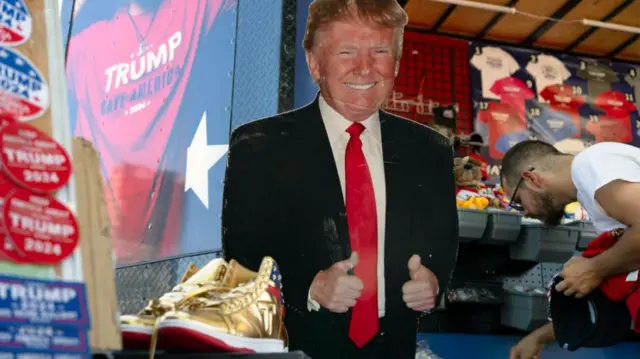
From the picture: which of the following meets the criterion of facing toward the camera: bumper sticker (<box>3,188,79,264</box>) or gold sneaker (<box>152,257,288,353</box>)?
the bumper sticker

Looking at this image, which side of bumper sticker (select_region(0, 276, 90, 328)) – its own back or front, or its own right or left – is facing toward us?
front

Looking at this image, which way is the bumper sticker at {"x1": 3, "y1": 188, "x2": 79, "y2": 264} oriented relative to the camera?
toward the camera

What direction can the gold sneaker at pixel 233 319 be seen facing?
to the viewer's left
